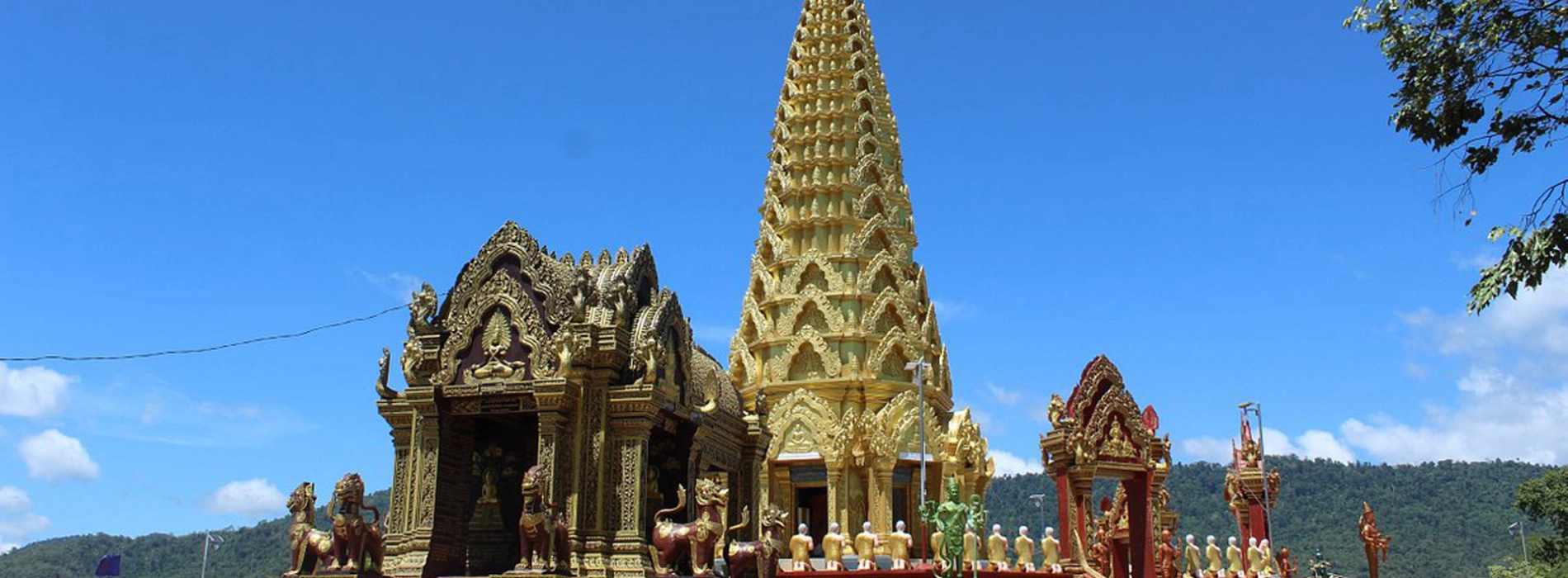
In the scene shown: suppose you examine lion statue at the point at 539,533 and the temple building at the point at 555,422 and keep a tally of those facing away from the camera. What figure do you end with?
0

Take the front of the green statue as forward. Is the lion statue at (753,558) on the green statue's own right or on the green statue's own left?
on the green statue's own right

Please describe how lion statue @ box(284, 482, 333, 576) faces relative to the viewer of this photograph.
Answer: facing the viewer and to the left of the viewer

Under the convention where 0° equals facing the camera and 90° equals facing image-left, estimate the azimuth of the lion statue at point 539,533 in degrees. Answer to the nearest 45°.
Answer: approximately 45°

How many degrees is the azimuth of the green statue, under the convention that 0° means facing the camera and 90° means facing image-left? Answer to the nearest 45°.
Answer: approximately 0°

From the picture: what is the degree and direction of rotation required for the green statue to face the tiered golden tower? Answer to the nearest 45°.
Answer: approximately 180°
